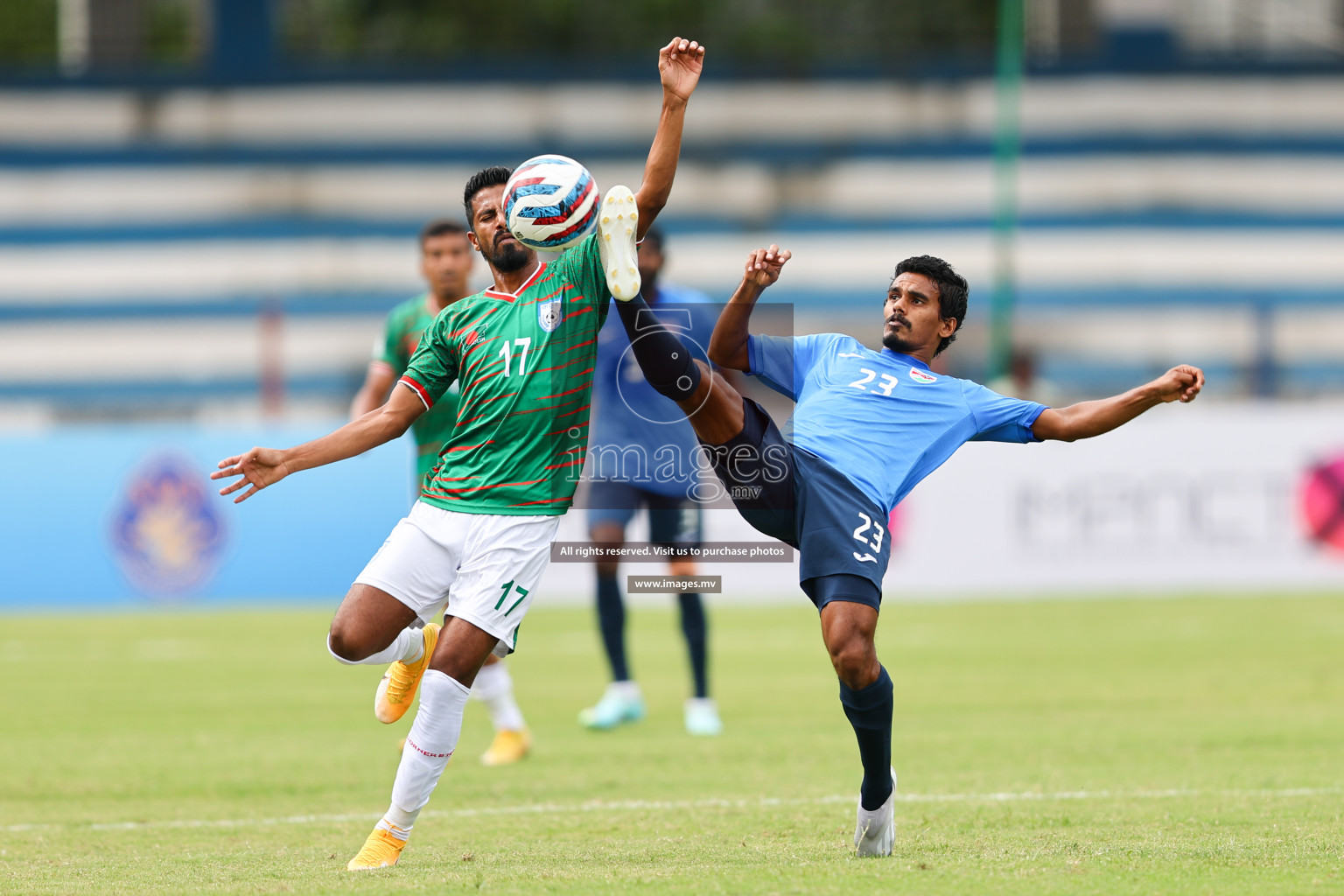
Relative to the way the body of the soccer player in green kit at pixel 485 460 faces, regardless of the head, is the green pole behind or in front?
behind

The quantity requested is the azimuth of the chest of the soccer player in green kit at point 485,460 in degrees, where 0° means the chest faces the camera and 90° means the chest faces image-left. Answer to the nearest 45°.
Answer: approximately 0°

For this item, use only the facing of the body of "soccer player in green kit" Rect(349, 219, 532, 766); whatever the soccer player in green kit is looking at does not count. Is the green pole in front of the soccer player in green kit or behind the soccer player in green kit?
behind

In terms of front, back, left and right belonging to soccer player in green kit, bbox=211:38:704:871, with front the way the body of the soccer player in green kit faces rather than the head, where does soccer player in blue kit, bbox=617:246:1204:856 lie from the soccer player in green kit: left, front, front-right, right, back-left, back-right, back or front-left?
left
